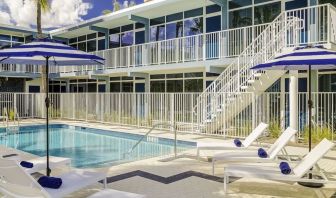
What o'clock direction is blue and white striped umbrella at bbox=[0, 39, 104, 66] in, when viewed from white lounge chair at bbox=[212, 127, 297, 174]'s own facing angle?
The blue and white striped umbrella is roughly at 11 o'clock from the white lounge chair.

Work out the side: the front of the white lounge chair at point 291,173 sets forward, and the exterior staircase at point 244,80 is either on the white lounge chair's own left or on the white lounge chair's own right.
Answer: on the white lounge chair's own right

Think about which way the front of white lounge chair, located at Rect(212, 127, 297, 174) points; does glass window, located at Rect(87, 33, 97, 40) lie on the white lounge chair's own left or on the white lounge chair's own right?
on the white lounge chair's own right

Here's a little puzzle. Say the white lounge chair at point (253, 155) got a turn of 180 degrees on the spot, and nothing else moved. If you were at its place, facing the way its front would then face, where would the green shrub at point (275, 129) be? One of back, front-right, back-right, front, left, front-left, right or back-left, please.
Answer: left

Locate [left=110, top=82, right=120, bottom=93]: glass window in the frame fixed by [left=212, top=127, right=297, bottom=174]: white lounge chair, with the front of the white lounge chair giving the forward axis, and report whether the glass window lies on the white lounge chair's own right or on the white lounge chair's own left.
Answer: on the white lounge chair's own right

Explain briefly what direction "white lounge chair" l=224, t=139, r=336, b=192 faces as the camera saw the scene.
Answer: facing to the left of the viewer

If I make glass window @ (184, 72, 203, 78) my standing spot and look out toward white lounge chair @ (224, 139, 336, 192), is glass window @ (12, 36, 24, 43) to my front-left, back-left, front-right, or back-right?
back-right

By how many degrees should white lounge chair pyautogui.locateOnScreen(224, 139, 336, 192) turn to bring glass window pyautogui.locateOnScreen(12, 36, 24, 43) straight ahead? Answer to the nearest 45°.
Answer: approximately 45° to its right

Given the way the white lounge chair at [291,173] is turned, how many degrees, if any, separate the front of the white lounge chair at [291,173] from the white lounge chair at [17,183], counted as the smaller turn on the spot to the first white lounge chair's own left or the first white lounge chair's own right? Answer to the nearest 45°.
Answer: approximately 45° to the first white lounge chair's own left

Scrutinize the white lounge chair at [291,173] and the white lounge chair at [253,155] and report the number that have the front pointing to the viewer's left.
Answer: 2

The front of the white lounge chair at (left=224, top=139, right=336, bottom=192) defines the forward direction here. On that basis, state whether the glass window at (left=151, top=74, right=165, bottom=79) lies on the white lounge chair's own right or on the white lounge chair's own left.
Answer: on the white lounge chair's own right

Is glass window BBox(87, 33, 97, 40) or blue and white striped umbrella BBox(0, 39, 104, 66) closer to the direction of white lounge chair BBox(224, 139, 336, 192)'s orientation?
the blue and white striped umbrella

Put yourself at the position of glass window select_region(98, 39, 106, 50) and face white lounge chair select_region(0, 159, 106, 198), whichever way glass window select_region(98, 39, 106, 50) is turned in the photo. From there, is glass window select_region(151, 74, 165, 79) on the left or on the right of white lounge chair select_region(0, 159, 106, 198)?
left

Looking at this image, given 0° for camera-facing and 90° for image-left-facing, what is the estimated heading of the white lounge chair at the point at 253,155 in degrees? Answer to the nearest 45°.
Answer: approximately 90°
